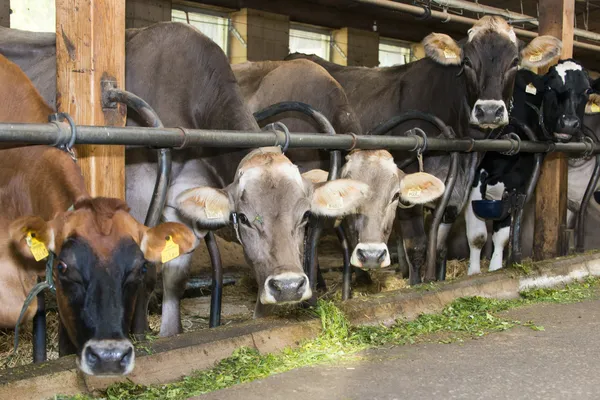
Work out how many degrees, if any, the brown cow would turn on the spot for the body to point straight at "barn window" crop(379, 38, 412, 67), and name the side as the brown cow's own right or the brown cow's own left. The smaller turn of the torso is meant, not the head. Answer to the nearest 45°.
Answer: approximately 90° to the brown cow's own left

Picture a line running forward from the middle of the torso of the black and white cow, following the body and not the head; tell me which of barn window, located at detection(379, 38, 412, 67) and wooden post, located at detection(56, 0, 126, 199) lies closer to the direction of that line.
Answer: the wooden post

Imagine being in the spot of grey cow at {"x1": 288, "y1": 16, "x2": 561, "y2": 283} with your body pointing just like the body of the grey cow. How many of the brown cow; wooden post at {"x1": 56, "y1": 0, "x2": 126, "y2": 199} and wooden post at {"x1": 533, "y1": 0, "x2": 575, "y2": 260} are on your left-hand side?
1

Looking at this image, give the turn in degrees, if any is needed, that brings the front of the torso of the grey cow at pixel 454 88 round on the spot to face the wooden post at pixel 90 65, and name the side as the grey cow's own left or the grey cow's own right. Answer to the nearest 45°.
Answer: approximately 90° to the grey cow's own right

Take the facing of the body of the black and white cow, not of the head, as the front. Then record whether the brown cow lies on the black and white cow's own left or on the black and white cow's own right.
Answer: on the black and white cow's own right

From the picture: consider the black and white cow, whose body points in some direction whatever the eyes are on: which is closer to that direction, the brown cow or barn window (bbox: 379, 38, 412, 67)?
the brown cow

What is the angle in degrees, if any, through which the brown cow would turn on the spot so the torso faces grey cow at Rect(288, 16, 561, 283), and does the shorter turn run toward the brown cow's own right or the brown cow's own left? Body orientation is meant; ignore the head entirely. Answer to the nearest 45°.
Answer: approximately 90° to the brown cow's own left

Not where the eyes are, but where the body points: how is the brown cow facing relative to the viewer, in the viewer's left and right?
facing the viewer and to the right of the viewer

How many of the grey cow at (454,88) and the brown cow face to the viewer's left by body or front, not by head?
0

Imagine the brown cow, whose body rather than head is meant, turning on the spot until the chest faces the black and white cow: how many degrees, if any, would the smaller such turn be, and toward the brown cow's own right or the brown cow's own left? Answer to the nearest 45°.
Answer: approximately 90° to the brown cow's own left
